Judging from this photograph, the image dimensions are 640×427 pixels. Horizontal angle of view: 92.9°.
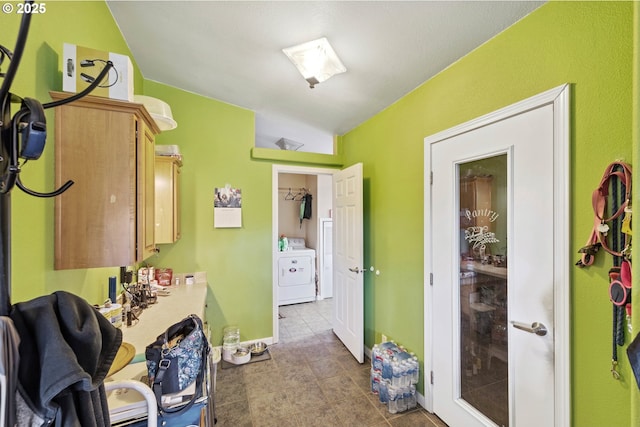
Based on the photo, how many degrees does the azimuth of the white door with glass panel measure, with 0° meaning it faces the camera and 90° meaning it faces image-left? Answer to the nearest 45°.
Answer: approximately 45°

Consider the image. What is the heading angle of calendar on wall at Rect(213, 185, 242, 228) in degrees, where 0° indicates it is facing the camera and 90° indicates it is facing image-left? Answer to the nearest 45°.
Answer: approximately 0°

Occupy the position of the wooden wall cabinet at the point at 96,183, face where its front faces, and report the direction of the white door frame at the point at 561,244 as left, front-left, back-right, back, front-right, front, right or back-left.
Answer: front-right

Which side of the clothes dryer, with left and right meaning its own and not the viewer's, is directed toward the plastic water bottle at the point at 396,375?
front

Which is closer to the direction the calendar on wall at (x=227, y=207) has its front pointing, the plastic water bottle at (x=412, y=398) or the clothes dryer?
the plastic water bottle

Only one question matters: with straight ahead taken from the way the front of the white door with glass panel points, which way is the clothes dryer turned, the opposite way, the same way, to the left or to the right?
to the left

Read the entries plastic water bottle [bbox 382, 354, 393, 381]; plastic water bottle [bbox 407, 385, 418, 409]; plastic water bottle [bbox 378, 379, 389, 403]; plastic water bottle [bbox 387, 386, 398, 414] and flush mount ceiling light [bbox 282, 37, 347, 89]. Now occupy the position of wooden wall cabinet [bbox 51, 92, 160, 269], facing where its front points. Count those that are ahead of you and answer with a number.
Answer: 5

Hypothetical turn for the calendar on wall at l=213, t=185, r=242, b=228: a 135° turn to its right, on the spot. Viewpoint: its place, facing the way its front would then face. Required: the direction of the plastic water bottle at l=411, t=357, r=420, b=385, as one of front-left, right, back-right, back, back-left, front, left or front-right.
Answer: back

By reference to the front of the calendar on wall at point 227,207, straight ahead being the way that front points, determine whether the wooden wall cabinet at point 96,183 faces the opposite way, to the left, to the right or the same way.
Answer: to the left

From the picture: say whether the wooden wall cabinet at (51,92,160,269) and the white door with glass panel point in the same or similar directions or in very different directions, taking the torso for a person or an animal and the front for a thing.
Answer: very different directions

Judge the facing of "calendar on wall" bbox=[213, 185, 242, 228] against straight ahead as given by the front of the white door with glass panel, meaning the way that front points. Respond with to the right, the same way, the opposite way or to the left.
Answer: to the left

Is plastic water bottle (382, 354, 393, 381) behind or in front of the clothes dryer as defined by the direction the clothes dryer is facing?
in front

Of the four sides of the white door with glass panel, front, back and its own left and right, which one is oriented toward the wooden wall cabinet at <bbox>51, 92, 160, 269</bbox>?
front

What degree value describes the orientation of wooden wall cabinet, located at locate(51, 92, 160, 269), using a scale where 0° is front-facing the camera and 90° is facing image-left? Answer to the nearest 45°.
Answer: approximately 270°
